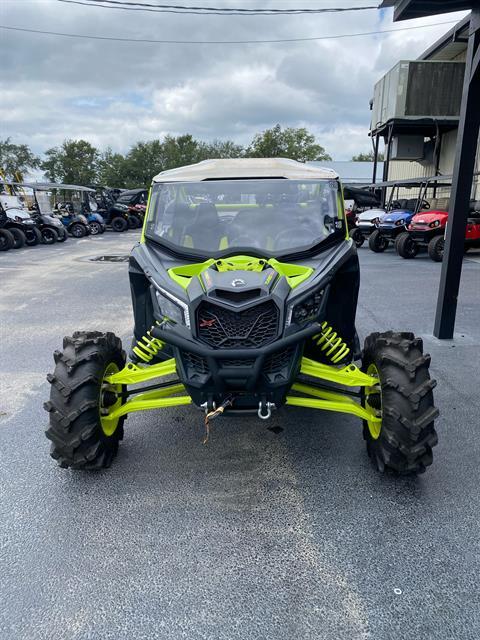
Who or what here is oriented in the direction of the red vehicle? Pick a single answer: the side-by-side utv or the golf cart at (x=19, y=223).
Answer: the golf cart

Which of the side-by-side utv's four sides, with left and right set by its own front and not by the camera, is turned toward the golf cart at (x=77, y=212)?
back

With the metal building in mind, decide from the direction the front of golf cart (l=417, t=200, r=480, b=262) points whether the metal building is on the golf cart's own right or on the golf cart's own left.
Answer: on the golf cart's own right

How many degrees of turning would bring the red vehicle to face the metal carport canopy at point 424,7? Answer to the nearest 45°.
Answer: approximately 45° to its left

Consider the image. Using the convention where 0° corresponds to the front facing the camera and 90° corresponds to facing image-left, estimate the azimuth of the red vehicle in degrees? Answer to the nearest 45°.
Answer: approximately 45°
